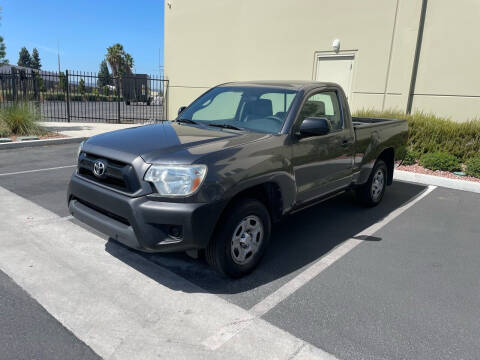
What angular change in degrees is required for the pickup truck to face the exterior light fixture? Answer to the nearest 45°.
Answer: approximately 135° to its right

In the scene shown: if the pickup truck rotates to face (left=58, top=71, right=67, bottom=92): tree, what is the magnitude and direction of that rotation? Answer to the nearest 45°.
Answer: approximately 90° to its right

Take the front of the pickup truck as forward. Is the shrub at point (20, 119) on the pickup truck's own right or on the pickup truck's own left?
on the pickup truck's own right

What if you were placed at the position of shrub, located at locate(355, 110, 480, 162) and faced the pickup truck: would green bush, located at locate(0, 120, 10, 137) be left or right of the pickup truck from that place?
right

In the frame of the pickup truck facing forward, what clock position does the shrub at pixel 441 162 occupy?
The shrub is roughly at 6 o'clock from the pickup truck.

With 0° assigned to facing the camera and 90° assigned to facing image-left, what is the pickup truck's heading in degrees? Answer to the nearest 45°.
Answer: approximately 45°

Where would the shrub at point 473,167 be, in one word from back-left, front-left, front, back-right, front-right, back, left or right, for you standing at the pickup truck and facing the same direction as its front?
back

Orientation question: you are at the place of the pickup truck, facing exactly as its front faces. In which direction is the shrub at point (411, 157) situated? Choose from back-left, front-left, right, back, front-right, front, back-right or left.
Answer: back

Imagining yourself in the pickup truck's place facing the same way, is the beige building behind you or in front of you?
behind

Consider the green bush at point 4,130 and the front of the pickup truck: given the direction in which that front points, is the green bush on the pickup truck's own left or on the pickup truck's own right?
on the pickup truck's own right
